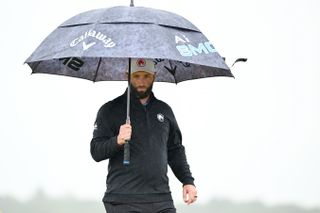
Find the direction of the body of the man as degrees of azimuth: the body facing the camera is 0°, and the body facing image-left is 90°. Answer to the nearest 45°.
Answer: approximately 0°
